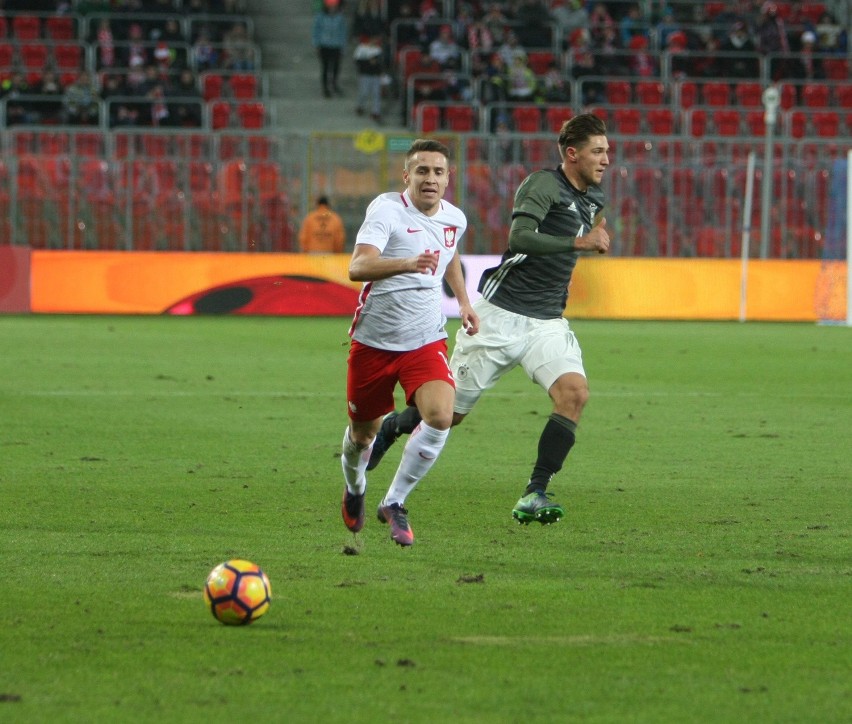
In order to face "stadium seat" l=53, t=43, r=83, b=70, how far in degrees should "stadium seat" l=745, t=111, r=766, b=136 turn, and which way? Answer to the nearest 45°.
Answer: approximately 90° to its right

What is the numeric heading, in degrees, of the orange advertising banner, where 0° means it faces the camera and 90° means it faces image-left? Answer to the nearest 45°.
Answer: approximately 0°

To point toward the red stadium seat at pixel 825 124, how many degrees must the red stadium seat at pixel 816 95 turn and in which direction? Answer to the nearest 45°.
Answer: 0° — it already faces it

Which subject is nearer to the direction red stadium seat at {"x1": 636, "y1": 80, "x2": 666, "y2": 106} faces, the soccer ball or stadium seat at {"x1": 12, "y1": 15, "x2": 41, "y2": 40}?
the soccer ball

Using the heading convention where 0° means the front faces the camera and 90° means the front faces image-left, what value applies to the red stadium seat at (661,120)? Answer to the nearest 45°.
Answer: approximately 0°

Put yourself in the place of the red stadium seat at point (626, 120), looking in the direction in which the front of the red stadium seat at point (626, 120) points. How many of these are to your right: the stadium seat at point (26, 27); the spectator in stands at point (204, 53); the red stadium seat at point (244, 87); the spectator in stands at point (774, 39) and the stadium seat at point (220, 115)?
4

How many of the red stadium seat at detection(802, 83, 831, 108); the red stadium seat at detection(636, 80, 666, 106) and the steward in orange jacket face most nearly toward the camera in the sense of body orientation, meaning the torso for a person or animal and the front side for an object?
2

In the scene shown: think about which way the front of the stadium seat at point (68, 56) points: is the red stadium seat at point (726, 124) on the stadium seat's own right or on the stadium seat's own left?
on the stadium seat's own left

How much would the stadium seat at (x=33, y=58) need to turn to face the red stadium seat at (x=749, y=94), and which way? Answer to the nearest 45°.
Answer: approximately 90° to its left
